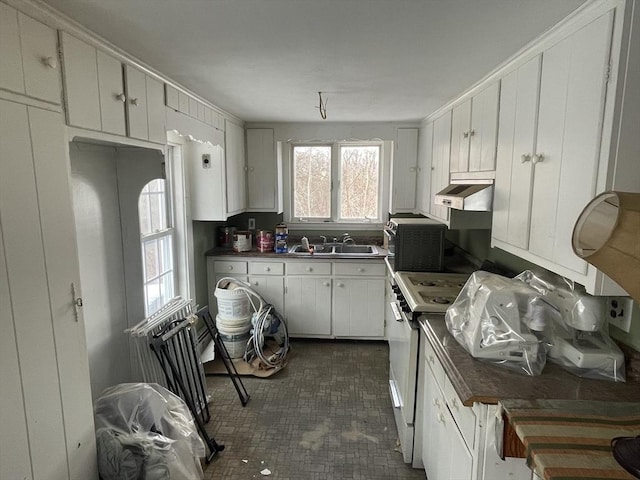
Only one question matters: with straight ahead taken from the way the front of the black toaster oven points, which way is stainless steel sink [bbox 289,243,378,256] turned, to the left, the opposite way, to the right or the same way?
to the left

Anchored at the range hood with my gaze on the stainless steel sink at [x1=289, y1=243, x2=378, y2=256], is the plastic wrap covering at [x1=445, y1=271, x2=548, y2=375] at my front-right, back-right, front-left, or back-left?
back-left

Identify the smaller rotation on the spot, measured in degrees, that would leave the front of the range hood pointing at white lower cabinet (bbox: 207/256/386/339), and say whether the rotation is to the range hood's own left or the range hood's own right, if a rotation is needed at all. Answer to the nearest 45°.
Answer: approximately 90° to the range hood's own right

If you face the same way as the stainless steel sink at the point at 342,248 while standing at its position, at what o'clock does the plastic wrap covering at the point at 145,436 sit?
The plastic wrap covering is roughly at 1 o'clock from the stainless steel sink.

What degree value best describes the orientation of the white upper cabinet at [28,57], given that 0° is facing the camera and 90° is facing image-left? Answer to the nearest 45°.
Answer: approximately 315°

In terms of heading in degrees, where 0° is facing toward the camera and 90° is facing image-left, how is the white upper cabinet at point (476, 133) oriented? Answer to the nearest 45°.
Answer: approximately 45°

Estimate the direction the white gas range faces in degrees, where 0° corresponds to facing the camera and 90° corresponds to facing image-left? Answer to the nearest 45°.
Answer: approximately 90°

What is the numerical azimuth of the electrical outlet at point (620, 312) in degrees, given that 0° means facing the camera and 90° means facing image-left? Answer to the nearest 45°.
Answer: approximately 45°

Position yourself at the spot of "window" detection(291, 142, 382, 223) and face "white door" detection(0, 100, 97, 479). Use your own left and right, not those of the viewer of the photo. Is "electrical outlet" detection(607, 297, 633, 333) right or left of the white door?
left

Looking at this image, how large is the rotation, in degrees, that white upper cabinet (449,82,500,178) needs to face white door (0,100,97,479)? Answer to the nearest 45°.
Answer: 0° — it already faces it
